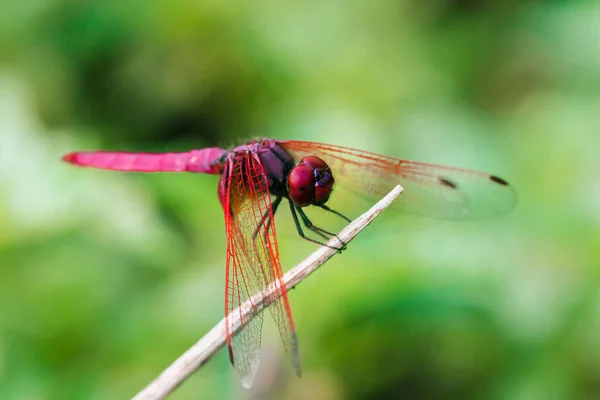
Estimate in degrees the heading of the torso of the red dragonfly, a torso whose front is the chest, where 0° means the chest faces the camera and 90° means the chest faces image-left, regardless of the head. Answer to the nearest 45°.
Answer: approximately 315°
